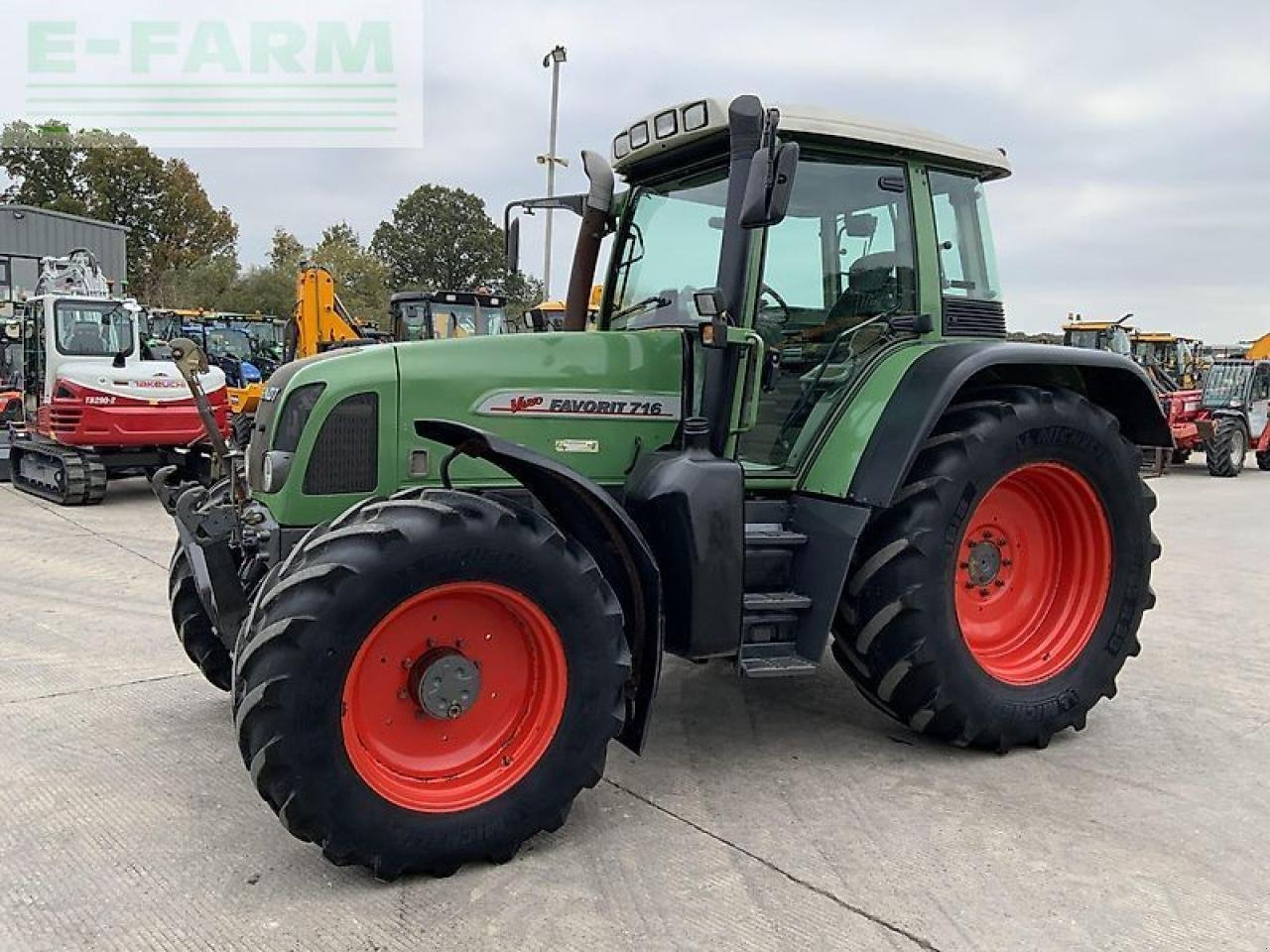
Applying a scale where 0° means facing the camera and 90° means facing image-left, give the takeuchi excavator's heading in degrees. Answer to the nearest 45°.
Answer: approximately 135°

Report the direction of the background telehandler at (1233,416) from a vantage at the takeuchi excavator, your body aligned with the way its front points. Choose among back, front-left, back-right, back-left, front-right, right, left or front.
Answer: back-right

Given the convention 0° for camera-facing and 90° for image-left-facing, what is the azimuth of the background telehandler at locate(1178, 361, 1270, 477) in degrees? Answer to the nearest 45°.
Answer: approximately 45°

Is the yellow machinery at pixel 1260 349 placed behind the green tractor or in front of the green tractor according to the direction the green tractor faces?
behind

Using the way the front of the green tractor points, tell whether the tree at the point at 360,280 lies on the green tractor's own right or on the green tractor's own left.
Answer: on the green tractor's own right

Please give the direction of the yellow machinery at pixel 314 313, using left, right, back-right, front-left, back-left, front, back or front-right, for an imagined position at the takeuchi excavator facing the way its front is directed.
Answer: right

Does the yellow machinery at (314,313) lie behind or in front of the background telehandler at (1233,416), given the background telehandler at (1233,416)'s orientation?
in front

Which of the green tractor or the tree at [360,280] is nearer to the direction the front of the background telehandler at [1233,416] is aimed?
the green tractor

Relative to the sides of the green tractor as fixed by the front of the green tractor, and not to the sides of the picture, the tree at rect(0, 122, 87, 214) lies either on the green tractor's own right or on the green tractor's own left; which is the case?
on the green tractor's own right
